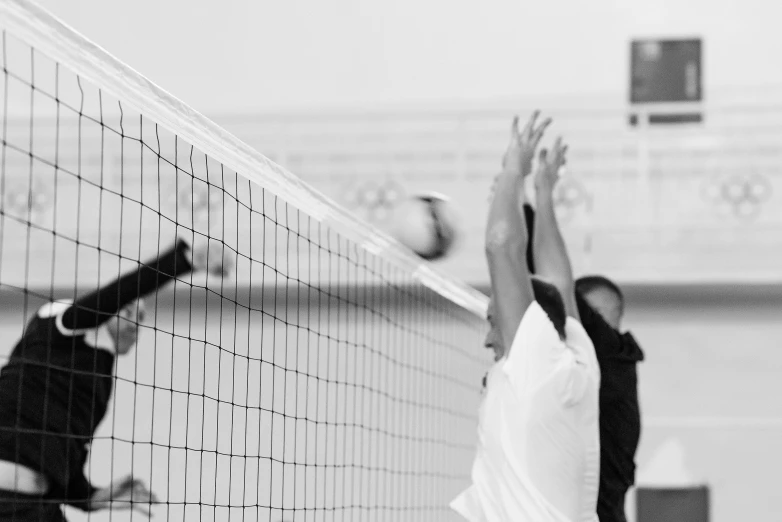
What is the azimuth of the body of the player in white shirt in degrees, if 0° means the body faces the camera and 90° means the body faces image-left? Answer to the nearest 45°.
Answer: approximately 135°

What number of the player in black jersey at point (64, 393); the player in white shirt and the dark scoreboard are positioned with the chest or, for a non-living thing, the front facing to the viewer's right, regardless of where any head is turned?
1

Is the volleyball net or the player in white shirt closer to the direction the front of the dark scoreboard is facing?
the player in white shirt

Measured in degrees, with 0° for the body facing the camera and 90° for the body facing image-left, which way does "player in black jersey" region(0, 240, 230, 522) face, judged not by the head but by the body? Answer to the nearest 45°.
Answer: approximately 270°

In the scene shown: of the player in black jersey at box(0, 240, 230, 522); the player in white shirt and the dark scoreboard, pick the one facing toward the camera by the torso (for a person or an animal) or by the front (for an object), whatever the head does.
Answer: the dark scoreboard

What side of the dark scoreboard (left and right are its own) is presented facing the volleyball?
front

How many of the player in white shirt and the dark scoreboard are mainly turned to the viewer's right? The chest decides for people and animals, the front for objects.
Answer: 0

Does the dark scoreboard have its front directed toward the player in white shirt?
yes

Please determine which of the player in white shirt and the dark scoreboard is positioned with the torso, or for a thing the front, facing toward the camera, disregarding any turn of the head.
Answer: the dark scoreboard

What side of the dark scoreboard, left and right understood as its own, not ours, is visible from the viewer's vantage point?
front

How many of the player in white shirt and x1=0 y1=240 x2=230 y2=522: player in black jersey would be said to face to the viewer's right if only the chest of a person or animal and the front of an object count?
1
